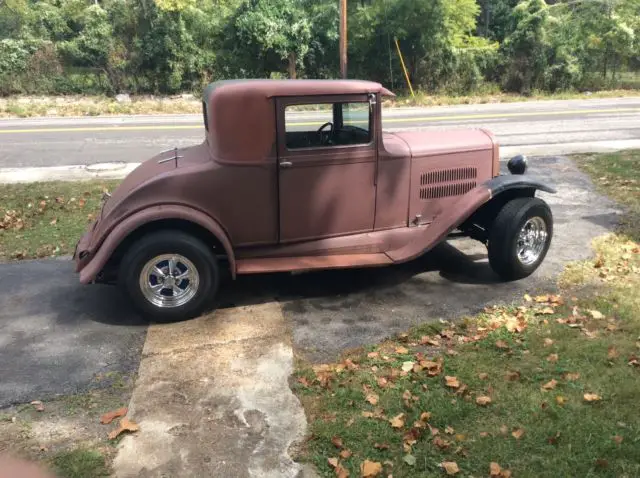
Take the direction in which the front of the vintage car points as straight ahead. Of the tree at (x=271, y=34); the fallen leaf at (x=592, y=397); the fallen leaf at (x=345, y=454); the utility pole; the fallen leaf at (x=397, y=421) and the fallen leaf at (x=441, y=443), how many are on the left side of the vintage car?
2

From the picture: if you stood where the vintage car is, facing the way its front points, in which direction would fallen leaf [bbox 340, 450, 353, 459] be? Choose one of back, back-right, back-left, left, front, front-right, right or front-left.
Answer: right

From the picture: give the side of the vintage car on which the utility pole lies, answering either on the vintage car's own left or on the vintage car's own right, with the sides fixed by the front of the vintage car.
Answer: on the vintage car's own left

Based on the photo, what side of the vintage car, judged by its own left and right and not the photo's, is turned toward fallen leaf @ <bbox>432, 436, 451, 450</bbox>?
right

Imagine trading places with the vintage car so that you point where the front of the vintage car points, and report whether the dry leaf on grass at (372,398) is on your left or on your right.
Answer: on your right

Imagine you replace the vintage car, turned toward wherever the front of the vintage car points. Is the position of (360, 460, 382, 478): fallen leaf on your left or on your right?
on your right

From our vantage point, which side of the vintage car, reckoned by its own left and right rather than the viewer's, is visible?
right

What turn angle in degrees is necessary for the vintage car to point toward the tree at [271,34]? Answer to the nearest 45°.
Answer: approximately 90° to its left

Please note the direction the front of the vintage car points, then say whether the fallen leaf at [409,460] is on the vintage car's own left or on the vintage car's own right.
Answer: on the vintage car's own right
